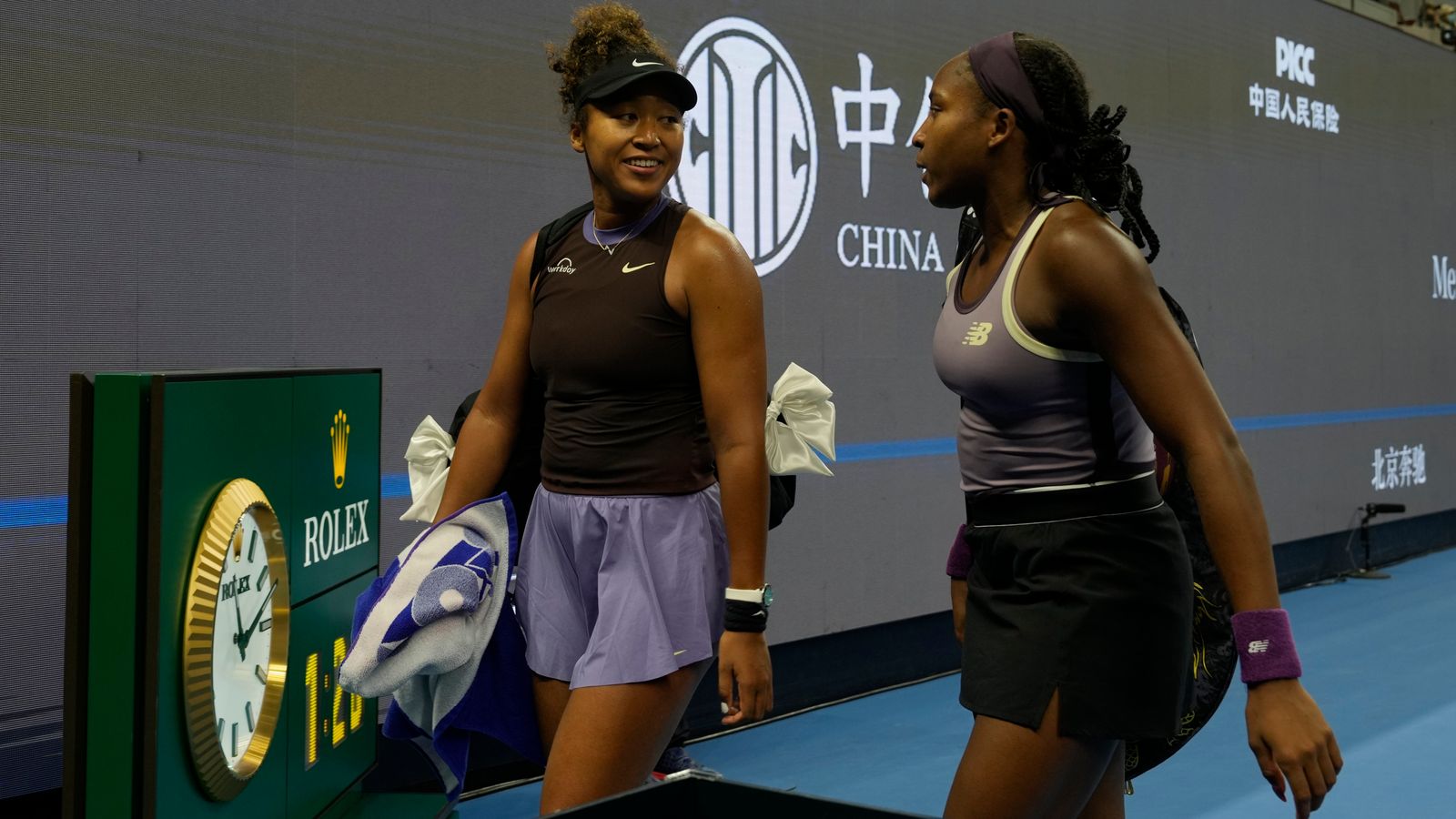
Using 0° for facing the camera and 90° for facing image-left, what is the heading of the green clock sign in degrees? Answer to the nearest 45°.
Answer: approximately 270°

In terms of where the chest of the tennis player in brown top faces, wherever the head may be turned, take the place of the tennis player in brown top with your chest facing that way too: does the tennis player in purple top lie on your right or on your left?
on your left

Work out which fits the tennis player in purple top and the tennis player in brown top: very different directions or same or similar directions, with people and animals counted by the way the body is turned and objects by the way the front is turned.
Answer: same or similar directions

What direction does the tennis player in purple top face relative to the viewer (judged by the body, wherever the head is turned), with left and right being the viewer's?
facing the viewer and to the left of the viewer

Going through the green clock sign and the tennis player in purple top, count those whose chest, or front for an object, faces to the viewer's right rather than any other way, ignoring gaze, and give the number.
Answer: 1

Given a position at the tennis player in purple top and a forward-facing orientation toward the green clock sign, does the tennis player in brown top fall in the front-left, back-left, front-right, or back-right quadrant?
front-right

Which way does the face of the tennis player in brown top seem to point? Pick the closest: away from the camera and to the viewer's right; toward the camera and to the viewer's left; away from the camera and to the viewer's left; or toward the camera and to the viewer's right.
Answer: toward the camera and to the viewer's right

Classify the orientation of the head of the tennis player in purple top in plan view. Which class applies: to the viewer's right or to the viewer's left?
to the viewer's left

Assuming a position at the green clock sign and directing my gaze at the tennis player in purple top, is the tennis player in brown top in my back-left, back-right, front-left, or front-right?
front-left
